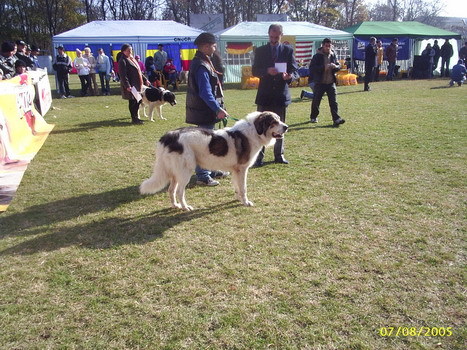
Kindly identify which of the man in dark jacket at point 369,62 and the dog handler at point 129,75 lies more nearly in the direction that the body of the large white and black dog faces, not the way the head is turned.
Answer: the man in dark jacket

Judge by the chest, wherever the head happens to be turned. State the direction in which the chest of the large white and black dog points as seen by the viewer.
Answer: to the viewer's right

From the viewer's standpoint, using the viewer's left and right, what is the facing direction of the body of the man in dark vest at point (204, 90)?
facing to the right of the viewer

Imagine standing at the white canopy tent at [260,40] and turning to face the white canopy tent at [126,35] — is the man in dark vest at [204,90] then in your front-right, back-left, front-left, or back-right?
front-left

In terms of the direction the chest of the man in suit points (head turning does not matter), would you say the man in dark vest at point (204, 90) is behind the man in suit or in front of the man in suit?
in front

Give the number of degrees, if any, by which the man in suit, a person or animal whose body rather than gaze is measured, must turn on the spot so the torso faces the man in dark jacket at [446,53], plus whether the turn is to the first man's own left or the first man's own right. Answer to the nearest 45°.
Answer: approximately 135° to the first man's own left

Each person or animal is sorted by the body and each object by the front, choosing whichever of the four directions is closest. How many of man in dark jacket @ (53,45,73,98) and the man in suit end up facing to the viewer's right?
0

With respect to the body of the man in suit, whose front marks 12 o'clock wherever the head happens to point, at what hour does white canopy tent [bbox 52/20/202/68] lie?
The white canopy tent is roughly at 5 o'clock from the man in suit.

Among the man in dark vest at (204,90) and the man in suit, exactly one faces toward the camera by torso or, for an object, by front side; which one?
the man in suit

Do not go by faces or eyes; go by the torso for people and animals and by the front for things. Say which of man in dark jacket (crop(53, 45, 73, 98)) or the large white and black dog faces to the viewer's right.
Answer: the large white and black dog

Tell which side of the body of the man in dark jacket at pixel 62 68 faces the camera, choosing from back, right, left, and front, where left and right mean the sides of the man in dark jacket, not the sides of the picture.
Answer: front
